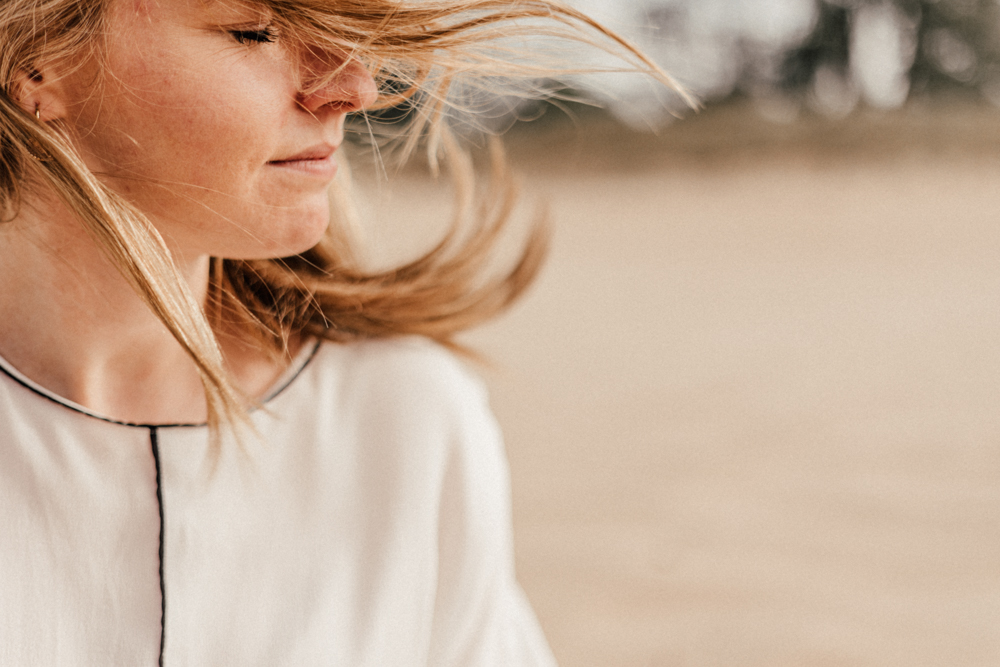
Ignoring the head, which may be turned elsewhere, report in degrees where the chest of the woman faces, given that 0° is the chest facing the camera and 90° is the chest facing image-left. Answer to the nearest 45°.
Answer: approximately 0°

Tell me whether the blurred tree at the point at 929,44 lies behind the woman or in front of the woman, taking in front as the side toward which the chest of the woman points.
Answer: behind
